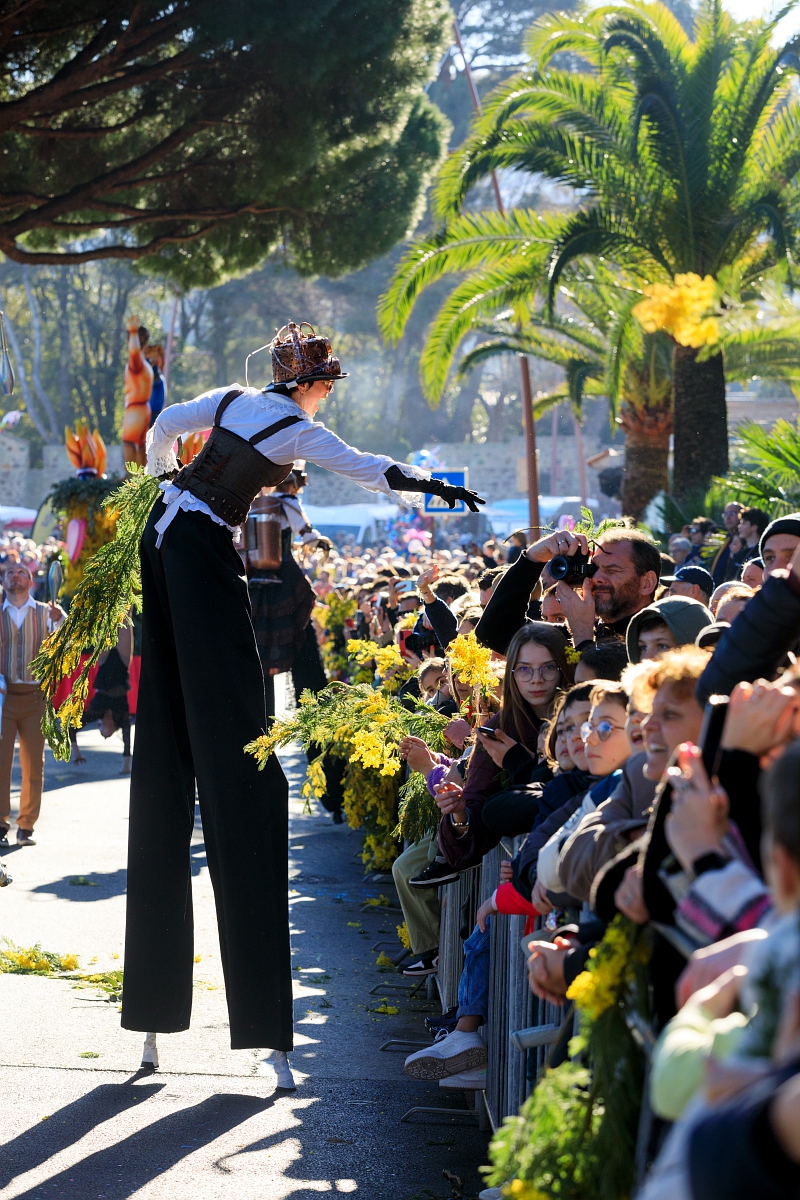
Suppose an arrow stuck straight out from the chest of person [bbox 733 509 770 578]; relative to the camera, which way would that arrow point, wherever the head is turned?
to the viewer's left

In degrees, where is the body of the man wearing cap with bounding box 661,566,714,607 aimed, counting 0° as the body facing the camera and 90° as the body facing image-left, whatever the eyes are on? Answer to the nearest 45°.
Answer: approximately 90°

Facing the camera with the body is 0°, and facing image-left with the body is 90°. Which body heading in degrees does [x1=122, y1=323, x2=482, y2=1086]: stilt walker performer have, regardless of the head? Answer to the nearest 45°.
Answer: approximately 225°

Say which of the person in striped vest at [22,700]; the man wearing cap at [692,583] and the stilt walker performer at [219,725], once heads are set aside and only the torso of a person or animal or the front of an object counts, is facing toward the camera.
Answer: the person in striped vest

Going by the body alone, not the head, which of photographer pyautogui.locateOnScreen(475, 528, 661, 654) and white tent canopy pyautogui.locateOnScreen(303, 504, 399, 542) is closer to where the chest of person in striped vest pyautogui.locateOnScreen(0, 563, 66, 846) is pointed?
the photographer

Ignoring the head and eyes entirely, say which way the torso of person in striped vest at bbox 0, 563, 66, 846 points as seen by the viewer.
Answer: toward the camera
